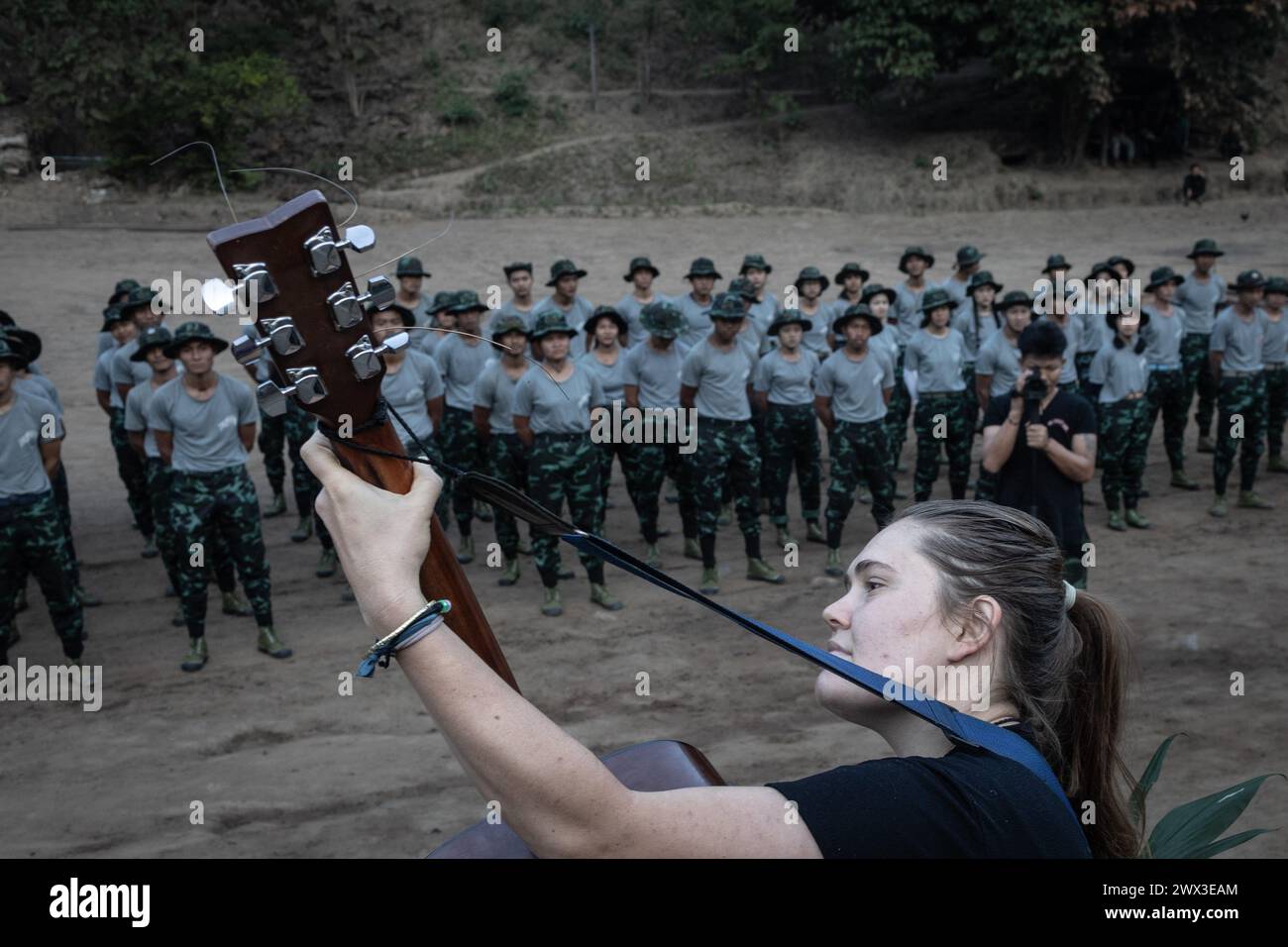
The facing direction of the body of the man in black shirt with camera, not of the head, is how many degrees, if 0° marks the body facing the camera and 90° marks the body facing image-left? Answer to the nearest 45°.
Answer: approximately 0°
